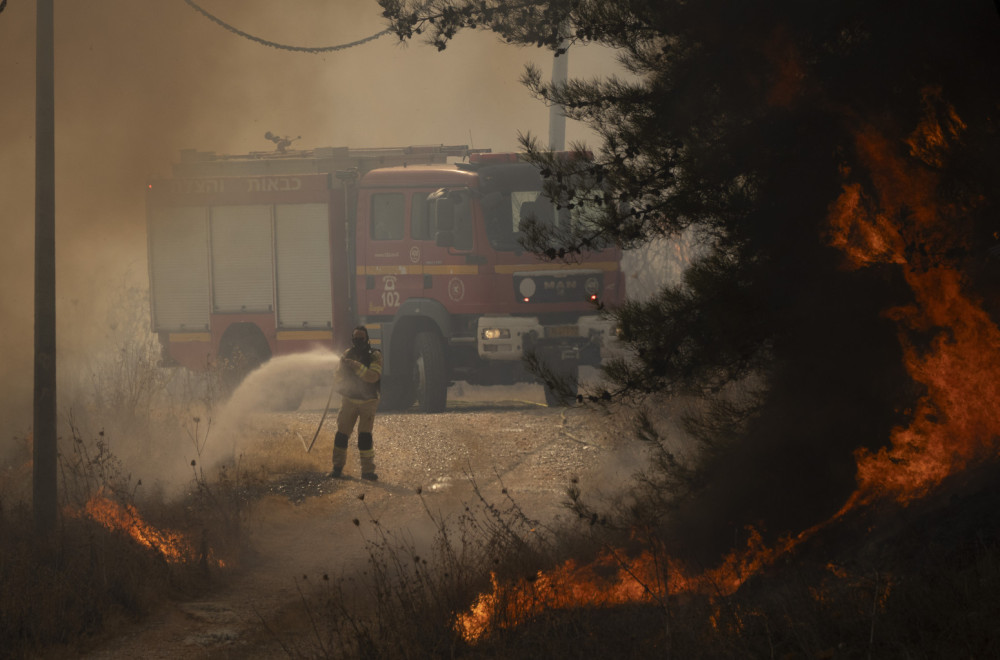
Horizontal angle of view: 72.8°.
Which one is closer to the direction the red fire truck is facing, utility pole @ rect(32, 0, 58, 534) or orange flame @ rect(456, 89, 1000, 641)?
the orange flame

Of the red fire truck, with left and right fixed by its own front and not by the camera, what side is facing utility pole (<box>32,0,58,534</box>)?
right

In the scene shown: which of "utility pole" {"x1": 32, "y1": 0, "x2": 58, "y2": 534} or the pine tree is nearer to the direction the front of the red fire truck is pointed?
the pine tree

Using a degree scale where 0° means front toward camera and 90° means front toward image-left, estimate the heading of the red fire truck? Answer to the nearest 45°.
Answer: approximately 315°

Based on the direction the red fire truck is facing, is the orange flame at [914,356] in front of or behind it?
in front

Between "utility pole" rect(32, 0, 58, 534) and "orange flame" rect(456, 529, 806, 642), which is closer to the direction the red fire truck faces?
the orange flame

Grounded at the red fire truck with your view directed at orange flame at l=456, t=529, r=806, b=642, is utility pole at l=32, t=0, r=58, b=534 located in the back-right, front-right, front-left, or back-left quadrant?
front-right

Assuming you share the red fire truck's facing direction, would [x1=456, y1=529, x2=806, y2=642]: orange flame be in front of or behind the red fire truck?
in front

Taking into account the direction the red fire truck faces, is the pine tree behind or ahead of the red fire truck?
ahead

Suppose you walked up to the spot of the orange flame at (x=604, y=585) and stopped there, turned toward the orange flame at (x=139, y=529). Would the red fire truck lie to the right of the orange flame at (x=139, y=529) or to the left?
right

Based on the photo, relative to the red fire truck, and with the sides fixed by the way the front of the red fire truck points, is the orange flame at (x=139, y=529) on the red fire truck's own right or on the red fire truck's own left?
on the red fire truck's own right
